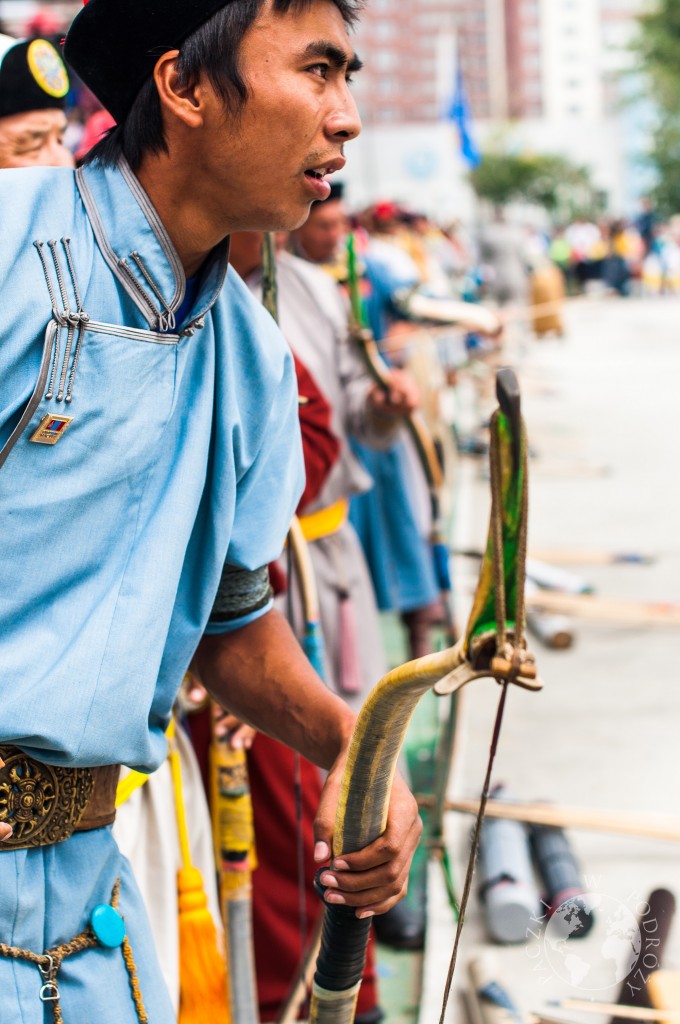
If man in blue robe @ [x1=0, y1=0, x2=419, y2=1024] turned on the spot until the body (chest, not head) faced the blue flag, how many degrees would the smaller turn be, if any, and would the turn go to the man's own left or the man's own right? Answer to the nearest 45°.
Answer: approximately 135° to the man's own left

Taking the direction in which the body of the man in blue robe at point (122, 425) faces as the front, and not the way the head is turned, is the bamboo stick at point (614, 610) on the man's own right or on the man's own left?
on the man's own left

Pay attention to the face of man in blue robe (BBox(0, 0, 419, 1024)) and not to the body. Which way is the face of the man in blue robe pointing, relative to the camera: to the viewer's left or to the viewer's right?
to the viewer's right

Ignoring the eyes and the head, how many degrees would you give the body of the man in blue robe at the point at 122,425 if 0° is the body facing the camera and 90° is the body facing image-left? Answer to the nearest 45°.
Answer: approximately 315°

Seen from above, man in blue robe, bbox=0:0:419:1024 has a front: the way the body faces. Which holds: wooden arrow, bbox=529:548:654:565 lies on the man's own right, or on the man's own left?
on the man's own left

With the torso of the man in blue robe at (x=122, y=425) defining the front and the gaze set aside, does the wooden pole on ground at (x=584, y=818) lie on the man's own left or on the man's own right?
on the man's own left
